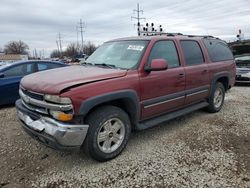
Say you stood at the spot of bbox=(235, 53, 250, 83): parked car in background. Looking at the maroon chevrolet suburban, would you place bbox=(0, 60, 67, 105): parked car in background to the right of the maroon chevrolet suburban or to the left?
right

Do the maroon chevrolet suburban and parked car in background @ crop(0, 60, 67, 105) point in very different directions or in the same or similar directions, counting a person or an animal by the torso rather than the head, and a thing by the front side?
same or similar directions

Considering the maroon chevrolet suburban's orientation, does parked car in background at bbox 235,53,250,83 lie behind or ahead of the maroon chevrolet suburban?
behind

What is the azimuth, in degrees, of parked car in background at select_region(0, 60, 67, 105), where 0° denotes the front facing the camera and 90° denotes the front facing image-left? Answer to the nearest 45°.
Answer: approximately 90°

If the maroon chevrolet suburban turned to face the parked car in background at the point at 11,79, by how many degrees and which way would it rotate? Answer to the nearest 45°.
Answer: approximately 90° to its right

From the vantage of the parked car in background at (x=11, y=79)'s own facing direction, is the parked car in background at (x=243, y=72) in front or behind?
behind
